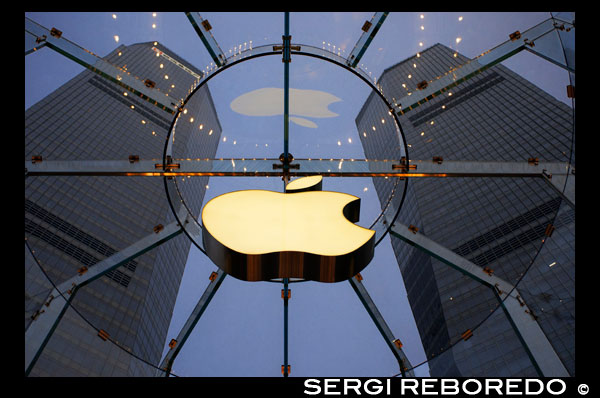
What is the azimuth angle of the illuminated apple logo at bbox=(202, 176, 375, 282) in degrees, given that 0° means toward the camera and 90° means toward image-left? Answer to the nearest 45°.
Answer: approximately 0°
